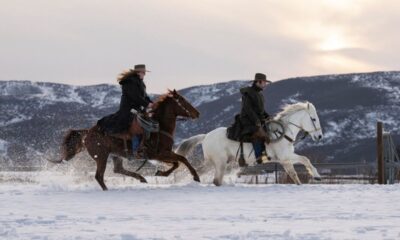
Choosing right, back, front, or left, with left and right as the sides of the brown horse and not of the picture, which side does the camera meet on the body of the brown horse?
right

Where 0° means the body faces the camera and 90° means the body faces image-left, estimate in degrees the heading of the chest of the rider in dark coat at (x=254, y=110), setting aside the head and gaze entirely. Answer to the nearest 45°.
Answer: approximately 270°

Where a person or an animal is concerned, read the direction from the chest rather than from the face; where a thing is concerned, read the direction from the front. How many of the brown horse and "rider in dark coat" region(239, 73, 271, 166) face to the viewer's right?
2

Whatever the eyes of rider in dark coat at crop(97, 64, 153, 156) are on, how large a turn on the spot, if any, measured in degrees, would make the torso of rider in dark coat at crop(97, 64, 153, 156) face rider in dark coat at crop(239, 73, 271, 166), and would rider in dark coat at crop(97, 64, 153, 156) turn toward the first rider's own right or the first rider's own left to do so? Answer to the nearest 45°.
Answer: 0° — they already face them

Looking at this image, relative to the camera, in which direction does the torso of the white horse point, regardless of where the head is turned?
to the viewer's right

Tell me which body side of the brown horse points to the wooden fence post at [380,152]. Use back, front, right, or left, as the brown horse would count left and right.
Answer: front

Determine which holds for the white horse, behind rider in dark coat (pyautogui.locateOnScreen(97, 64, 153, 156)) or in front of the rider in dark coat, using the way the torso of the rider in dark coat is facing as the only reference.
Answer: in front

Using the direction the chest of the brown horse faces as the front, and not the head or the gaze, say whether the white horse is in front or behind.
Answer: in front

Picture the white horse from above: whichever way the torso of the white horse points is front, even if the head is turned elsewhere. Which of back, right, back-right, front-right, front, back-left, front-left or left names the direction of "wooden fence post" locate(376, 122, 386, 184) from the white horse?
front-left

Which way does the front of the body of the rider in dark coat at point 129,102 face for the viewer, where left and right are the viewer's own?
facing to the right of the viewer

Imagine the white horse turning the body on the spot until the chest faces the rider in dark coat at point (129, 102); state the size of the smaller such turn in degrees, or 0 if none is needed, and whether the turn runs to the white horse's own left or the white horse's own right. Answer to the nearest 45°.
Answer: approximately 180°
